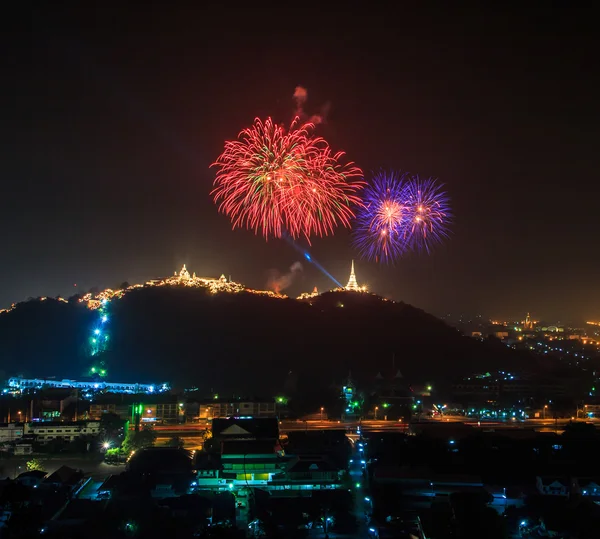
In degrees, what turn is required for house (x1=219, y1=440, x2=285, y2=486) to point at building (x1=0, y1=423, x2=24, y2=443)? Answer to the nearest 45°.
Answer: approximately 135° to its right

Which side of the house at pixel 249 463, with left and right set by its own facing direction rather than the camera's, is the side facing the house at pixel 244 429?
back

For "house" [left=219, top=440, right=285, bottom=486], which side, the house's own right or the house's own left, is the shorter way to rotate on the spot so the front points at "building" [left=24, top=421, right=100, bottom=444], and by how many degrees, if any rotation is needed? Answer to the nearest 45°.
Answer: approximately 135° to the house's own right

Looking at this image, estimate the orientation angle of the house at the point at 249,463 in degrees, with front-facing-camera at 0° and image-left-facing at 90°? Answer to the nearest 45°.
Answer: approximately 0°

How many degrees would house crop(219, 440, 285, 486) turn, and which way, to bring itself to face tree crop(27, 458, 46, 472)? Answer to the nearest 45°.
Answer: approximately 90° to its right

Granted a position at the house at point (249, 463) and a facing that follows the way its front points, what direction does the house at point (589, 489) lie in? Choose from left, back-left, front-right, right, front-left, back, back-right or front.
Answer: left

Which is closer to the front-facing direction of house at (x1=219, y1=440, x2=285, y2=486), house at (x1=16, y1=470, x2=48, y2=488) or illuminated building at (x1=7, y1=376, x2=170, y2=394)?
the house

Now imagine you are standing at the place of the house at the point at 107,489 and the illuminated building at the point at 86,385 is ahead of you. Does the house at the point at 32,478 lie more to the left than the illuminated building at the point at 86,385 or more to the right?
left

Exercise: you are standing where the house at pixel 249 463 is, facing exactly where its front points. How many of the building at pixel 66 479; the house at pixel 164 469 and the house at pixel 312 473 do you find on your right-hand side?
2

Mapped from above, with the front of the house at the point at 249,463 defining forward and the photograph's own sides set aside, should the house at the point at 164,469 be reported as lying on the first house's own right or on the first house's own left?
on the first house's own right

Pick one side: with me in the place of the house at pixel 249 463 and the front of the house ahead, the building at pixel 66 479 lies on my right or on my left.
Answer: on my right

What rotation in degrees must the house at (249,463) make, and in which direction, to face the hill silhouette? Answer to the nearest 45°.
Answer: approximately 180°

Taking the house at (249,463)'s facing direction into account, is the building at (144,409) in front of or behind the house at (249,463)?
behind

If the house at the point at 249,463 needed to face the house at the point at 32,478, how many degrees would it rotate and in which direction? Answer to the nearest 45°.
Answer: approximately 90° to its right
